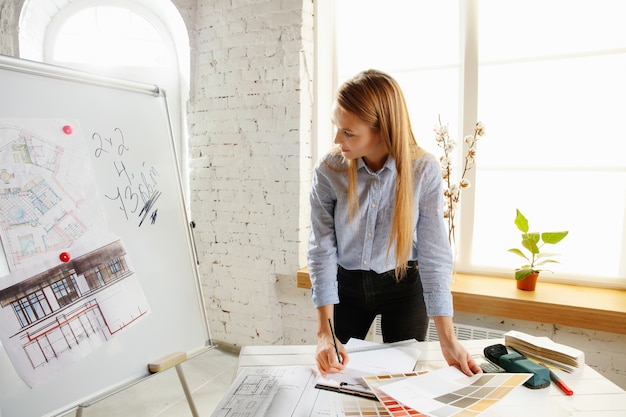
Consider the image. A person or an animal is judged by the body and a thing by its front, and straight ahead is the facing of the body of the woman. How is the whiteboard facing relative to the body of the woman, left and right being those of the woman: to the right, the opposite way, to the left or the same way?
to the left

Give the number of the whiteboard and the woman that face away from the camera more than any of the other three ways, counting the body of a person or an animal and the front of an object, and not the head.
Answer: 0

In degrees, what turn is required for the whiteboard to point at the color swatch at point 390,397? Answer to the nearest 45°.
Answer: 0° — it already faces it

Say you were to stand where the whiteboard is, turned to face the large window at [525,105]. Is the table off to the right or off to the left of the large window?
right

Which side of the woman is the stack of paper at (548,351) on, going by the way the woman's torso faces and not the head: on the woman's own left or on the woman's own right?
on the woman's own left

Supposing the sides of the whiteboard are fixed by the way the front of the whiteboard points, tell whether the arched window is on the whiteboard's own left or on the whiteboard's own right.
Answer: on the whiteboard's own left

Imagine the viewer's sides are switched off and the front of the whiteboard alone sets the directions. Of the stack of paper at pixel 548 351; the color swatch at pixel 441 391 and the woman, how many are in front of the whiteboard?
3

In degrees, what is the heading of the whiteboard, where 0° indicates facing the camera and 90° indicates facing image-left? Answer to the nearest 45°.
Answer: approximately 315°

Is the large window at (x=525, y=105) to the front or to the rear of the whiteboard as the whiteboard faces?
to the front

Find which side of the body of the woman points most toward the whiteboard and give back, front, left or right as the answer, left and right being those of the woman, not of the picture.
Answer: right
